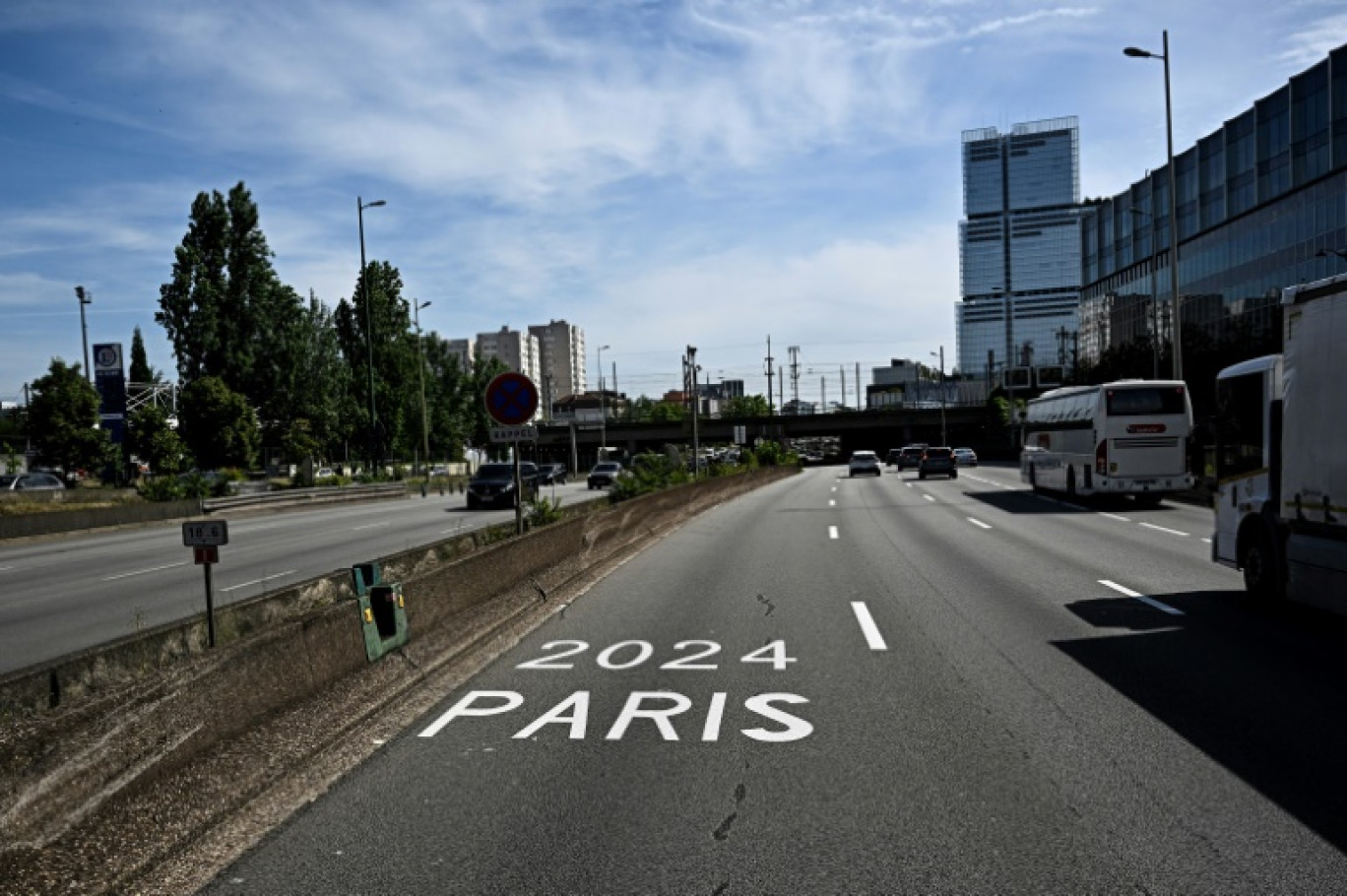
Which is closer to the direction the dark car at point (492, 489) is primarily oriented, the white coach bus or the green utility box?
the green utility box

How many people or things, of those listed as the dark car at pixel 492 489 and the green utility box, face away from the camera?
0

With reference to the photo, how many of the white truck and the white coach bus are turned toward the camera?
0

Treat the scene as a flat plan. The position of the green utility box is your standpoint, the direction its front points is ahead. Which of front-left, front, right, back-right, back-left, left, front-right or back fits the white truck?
front-left

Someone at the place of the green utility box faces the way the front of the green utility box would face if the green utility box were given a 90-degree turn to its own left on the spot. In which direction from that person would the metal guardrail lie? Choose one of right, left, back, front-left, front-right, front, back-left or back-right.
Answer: front-left

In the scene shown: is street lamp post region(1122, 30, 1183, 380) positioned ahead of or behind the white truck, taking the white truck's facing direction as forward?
ahead

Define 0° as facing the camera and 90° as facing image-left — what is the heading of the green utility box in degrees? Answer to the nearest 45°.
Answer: approximately 315°

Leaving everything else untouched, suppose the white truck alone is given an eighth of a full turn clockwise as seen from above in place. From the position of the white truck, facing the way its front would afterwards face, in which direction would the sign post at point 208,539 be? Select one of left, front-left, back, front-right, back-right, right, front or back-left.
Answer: back-left

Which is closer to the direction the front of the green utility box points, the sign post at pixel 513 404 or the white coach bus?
the white coach bus

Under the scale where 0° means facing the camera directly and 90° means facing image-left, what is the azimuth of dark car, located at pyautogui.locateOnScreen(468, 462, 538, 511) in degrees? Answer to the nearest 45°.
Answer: approximately 45°

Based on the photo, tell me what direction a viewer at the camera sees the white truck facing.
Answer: facing away from the viewer and to the left of the viewer

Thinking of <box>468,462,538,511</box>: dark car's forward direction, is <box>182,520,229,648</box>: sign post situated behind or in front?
in front

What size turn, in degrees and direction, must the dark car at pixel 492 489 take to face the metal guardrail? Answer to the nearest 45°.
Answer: approximately 90° to its right

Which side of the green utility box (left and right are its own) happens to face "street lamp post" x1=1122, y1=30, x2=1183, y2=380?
left

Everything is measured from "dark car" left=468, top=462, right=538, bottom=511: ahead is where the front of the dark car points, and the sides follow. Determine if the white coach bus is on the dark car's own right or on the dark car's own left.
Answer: on the dark car's own left

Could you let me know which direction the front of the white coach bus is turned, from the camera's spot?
facing away from the viewer and to the left of the viewer

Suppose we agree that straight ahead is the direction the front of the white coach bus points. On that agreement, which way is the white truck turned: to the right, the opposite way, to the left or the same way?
the same way
